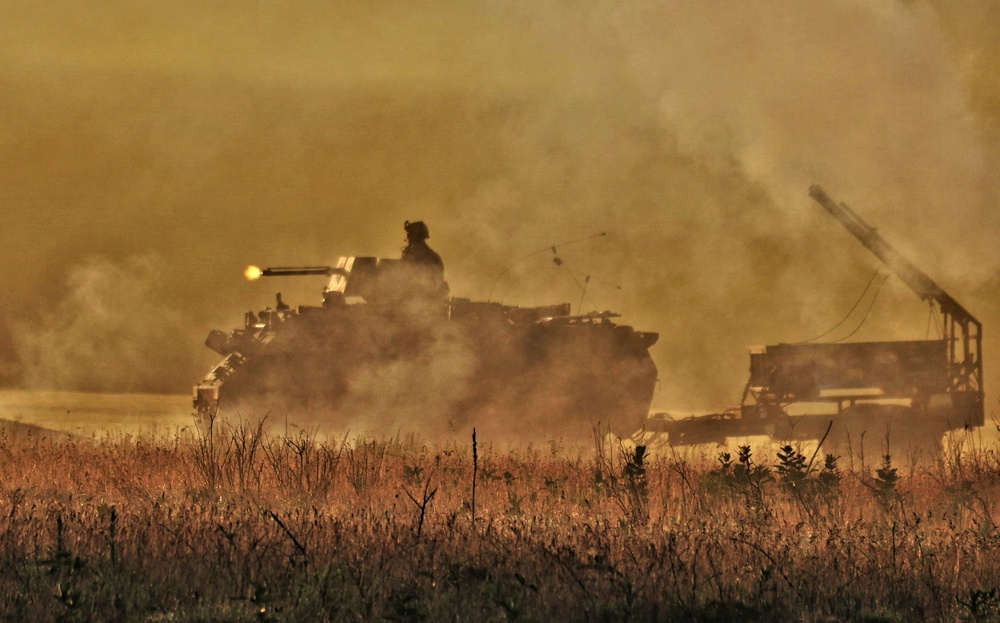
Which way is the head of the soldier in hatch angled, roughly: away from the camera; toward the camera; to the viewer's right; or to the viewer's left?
to the viewer's left

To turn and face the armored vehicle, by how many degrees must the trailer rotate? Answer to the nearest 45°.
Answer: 0° — it already faces it

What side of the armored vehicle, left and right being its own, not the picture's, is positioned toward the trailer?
back

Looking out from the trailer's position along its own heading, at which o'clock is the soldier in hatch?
The soldier in hatch is roughly at 12 o'clock from the trailer.

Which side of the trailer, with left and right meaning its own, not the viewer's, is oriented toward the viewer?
left

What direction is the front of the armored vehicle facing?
to the viewer's left
